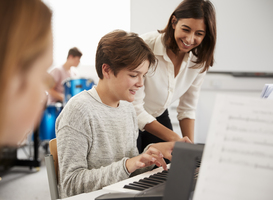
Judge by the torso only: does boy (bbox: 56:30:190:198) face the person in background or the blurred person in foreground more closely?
the blurred person in foreground

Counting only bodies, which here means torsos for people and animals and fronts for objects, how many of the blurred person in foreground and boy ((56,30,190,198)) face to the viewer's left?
0

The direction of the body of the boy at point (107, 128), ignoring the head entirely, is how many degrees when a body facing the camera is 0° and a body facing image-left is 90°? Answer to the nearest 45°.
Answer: approximately 315°

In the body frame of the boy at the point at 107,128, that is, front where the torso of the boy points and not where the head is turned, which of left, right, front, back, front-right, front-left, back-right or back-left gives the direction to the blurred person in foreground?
front-right

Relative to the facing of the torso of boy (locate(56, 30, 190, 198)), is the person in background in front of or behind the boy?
behind

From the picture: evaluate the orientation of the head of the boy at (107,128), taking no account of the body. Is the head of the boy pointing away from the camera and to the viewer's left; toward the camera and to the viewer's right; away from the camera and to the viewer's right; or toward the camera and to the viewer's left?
toward the camera and to the viewer's right

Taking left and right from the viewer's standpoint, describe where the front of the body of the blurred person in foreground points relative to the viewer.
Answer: facing away from the viewer and to the right of the viewer

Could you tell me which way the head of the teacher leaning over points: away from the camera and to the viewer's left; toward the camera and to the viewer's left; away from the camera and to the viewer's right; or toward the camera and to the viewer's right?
toward the camera and to the viewer's left

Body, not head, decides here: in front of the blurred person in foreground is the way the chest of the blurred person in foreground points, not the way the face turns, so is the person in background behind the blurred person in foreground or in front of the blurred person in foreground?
in front
